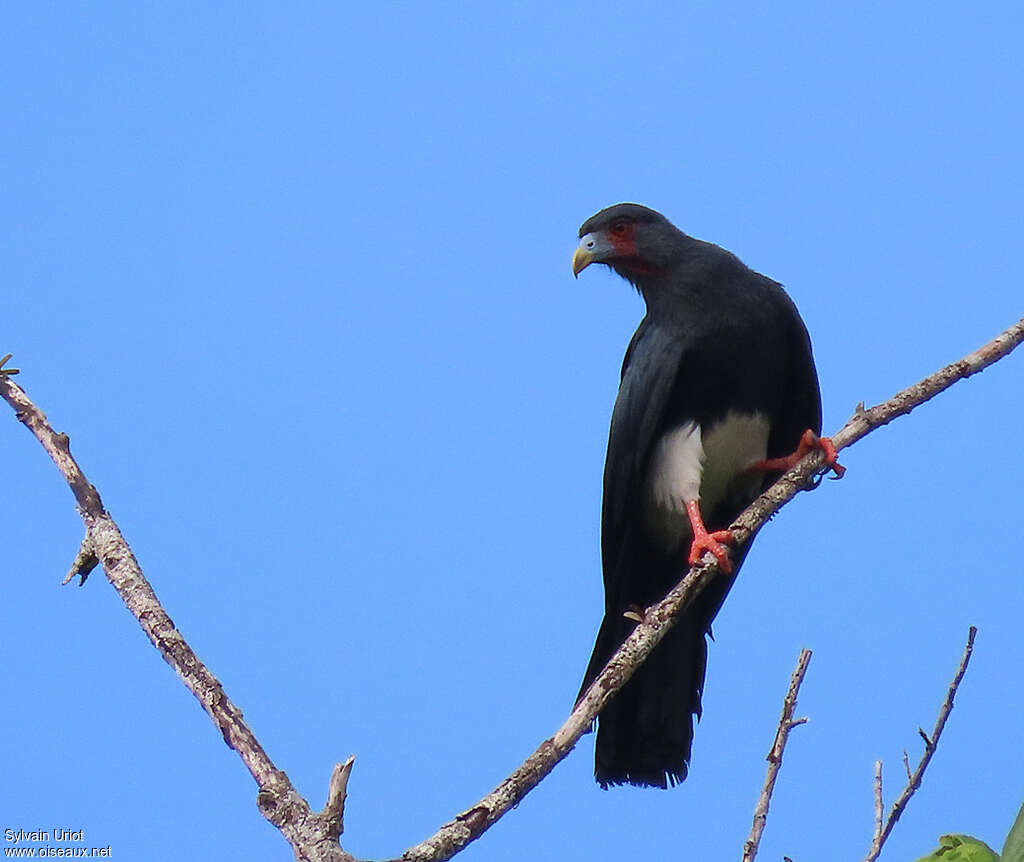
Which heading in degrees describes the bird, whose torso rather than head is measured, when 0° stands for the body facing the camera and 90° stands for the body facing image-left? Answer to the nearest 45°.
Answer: approximately 315°

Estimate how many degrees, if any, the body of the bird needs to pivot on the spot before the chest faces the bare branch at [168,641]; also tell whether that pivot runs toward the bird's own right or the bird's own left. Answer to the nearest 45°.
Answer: approximately 90° to the bird's own right
